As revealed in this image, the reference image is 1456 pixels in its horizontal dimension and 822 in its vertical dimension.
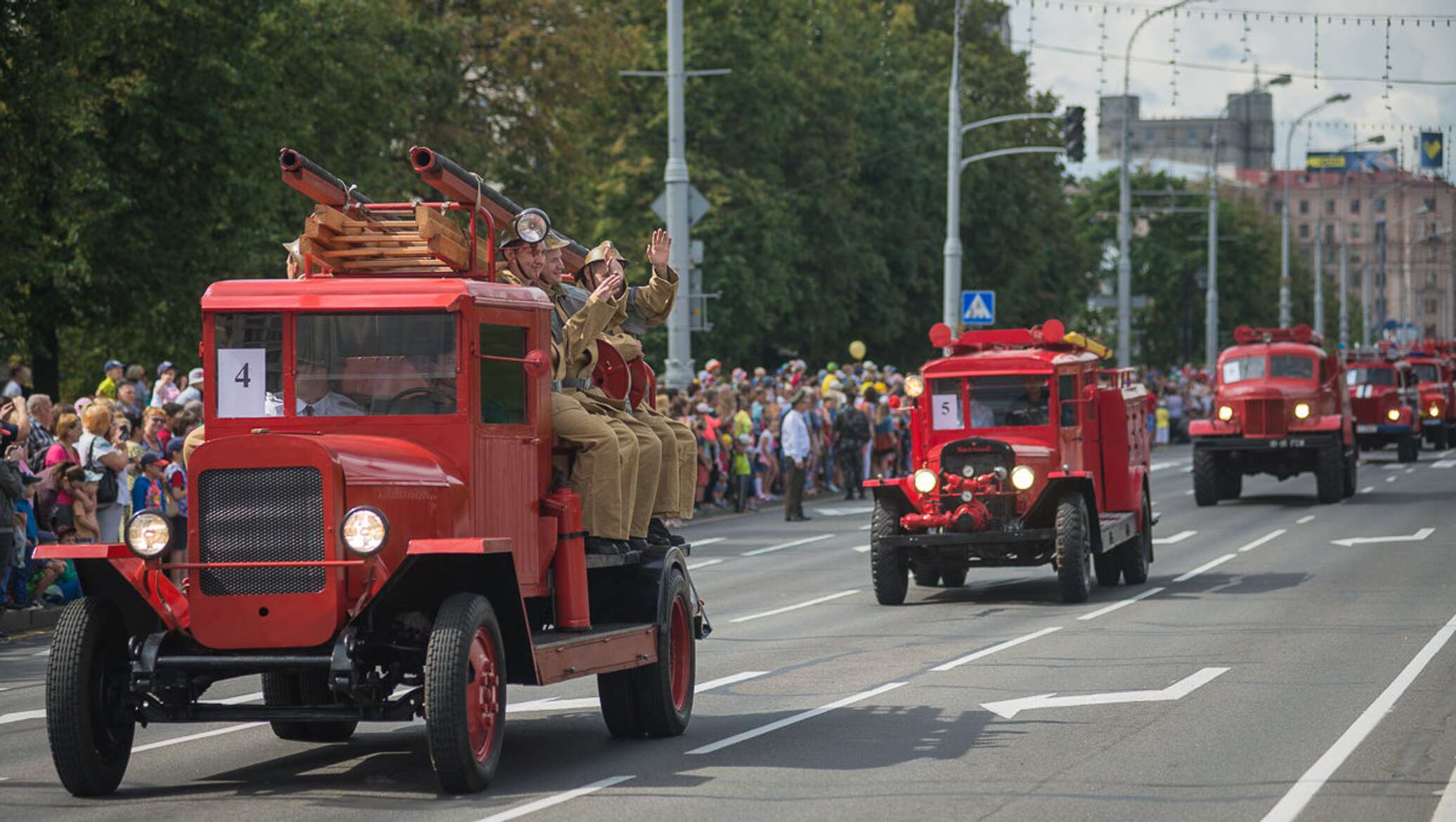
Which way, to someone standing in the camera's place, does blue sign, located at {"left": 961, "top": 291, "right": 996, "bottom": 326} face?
facing the viewer

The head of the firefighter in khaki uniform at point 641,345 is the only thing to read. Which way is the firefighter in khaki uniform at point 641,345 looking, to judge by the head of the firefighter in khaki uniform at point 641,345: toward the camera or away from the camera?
toward the camera

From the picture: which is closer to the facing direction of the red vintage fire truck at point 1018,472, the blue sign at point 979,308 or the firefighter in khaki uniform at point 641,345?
the firefighter in khaki uniform

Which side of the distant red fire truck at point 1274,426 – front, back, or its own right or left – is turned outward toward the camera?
front

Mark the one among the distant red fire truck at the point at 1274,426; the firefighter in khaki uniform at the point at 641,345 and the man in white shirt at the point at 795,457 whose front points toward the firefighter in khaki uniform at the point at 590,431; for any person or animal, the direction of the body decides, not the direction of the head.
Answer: the distant red fire truck

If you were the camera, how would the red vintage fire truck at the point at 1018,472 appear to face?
facing the viewer and to the left of the viewer

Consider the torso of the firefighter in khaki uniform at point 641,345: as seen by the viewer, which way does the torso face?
to the viewer's right

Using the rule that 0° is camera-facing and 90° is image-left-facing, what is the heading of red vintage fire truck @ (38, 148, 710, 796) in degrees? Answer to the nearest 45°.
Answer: approximately 45°
